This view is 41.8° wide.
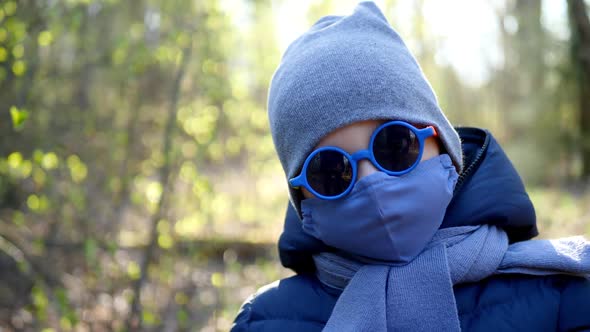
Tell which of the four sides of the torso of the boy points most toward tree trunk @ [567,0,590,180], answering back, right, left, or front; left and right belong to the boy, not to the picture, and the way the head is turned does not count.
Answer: back

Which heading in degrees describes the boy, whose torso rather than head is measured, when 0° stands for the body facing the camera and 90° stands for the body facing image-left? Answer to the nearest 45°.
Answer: approximately 0°
